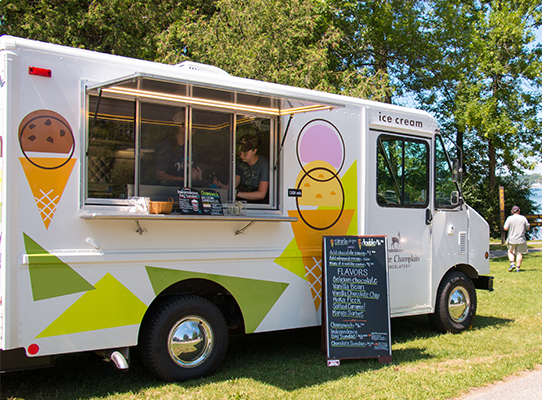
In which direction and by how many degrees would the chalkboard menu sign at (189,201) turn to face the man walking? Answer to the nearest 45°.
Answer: approximately 135° to its left

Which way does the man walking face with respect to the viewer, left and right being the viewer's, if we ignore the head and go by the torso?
facing away from the viewer

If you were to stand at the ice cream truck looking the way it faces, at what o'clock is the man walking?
The man walking is roughly at 12 o'clock from the ice cream truck.

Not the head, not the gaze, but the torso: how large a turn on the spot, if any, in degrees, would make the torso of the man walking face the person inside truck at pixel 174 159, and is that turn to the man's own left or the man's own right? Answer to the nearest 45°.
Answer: approximately 180°

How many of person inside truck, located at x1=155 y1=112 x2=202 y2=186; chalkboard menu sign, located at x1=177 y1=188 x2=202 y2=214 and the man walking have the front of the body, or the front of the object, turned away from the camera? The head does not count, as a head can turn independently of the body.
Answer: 1

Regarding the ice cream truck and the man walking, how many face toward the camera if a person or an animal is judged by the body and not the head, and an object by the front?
0

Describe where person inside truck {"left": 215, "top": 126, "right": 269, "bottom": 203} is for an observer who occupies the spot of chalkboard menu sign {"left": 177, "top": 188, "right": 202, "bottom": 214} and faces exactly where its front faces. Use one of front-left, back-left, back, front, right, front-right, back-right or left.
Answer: back-left

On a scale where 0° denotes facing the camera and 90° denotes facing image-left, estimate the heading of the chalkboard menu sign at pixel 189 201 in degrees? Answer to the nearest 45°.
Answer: approximately 0°

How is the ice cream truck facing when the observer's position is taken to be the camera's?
facing away from the viewer and to the right of the viewer

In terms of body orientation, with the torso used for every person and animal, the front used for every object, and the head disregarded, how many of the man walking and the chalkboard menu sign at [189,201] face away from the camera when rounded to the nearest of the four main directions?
1
